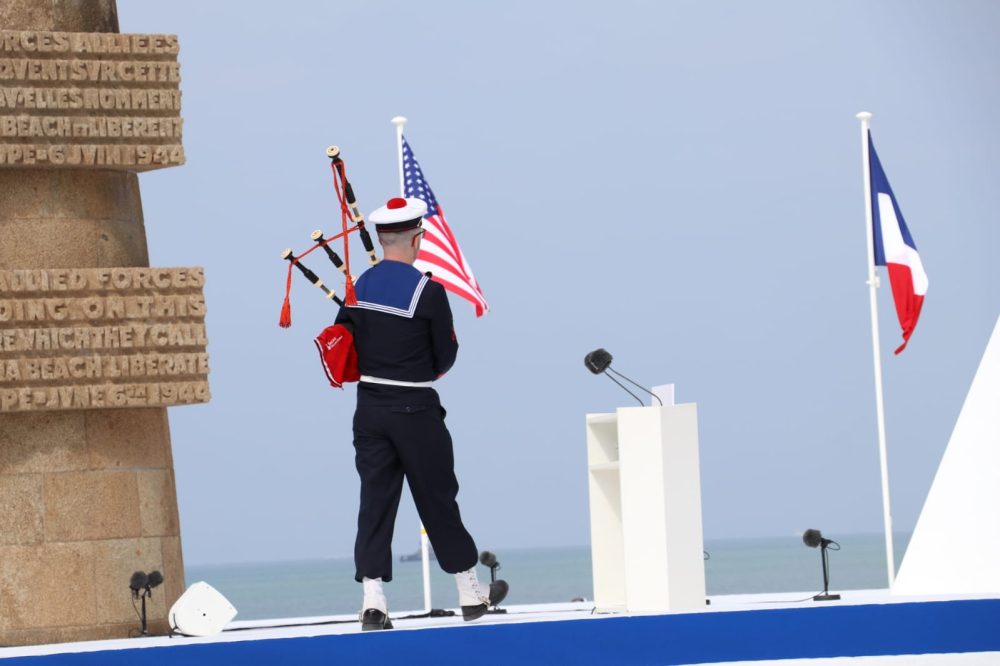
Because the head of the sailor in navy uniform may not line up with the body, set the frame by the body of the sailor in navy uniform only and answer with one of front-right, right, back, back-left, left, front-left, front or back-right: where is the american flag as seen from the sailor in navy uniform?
front-left

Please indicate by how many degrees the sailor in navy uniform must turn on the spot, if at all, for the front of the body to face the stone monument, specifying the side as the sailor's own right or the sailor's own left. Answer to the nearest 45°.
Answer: approximately 90° to the sailor's own left

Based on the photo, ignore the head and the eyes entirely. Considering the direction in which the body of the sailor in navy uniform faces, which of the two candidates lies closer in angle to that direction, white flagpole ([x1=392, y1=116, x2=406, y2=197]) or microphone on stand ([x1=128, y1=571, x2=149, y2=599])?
the white flagpole

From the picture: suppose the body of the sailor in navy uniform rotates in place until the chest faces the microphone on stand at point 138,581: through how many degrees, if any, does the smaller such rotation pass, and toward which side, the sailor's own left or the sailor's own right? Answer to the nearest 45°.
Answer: approximately 90° to the sailor's own left

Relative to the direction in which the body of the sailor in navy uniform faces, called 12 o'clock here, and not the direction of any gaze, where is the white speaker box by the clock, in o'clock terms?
The white speaker box is roughly at 8 o'clock from the sailor in navy uniform.

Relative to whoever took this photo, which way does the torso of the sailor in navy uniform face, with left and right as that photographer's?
facing away from the viewer and to the right of the viewer

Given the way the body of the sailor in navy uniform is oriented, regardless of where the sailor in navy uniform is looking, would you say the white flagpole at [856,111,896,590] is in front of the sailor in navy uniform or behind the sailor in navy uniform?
in front

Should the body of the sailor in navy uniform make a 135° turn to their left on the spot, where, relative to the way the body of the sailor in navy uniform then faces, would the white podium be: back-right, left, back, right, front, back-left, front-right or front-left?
back
